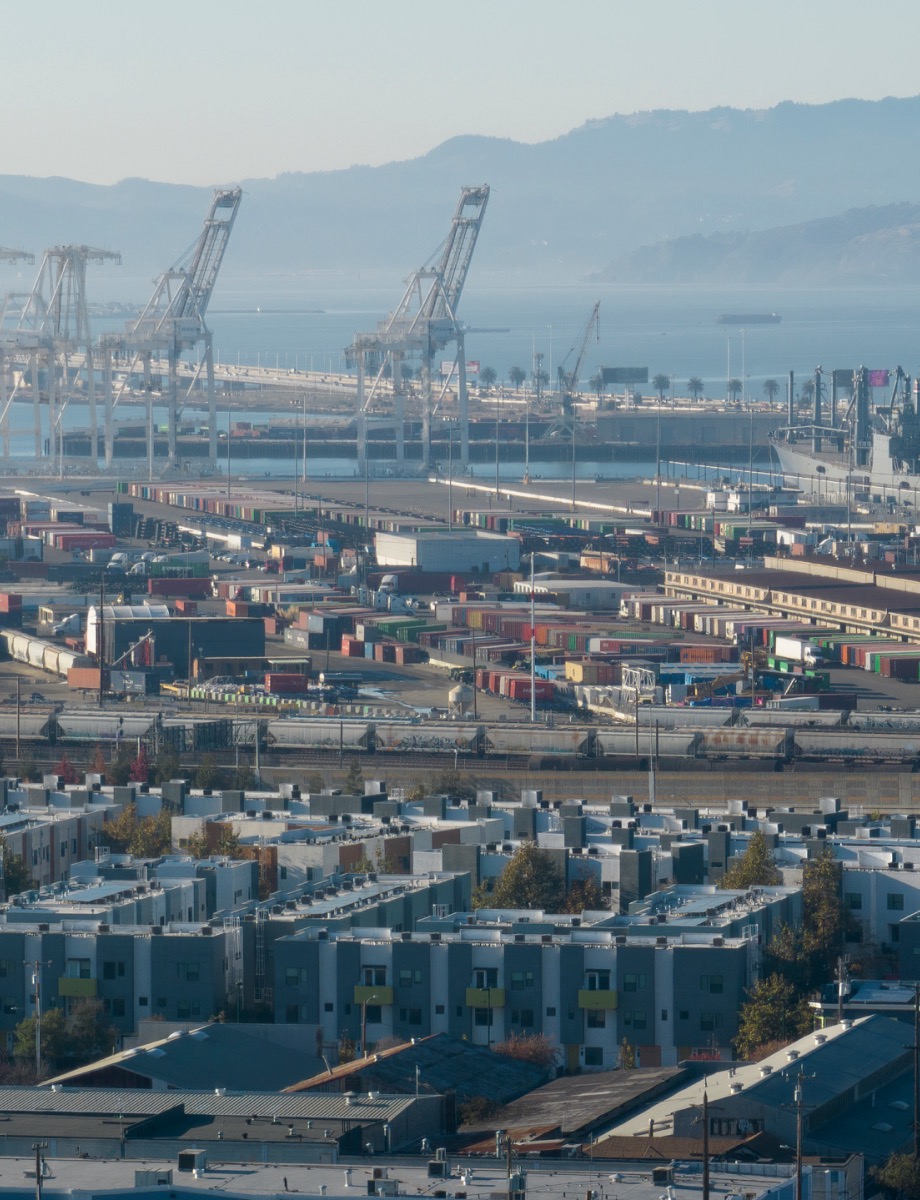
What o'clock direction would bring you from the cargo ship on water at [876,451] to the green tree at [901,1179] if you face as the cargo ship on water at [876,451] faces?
The green tree is roughly at 9 o'clock from the cargo ship on water.

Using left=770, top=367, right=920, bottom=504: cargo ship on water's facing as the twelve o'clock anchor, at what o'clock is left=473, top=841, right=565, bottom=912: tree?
The tree is roughly at 9 o'clock from the cargo ship on water.

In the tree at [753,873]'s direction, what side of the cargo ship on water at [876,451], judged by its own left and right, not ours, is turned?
left

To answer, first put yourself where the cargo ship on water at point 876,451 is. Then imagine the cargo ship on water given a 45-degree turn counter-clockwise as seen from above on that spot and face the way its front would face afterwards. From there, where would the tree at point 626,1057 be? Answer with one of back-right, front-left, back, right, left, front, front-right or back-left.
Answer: front-left

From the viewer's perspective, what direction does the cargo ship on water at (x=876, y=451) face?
to the viewer's left

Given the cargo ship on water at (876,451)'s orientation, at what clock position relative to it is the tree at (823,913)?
The tree is roughly at 9 o'clock from the cargo ship on water.

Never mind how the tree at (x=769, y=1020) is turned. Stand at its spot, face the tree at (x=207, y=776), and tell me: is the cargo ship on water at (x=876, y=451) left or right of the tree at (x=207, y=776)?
right

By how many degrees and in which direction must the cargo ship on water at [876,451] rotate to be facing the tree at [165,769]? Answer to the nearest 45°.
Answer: approximately 90° to its left

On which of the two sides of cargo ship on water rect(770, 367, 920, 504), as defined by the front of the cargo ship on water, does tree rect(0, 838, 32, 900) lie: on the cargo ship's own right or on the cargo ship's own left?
on the cargo ship's own left
